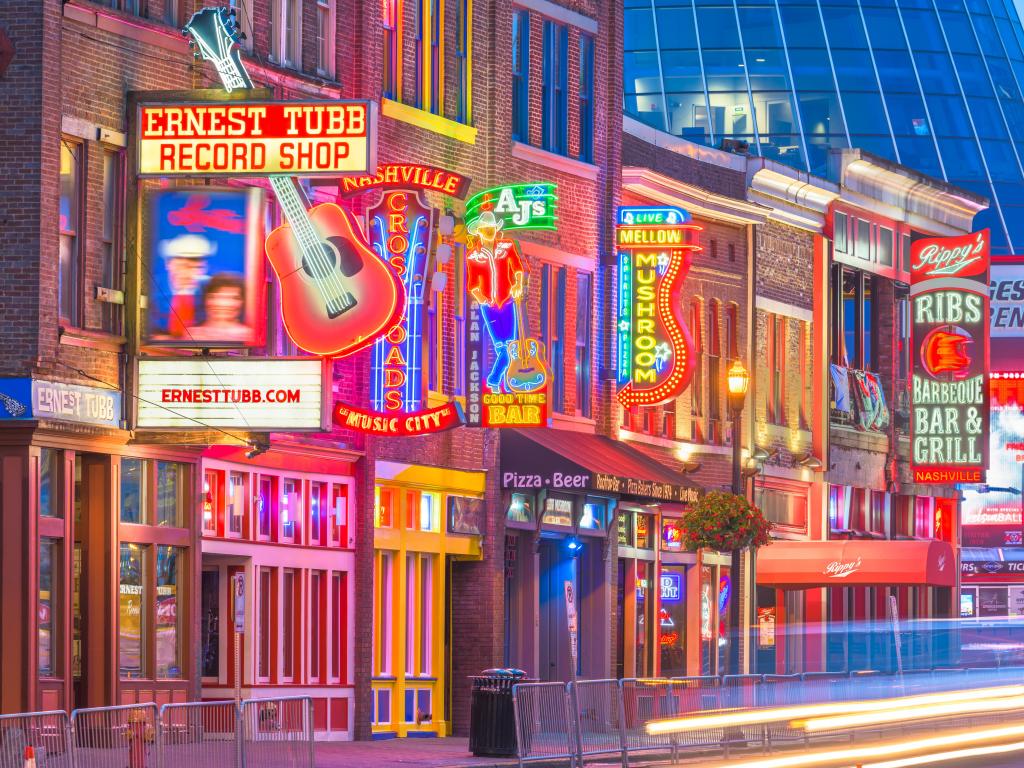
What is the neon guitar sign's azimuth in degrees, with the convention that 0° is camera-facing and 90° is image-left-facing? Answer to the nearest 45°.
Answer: approximately 0°

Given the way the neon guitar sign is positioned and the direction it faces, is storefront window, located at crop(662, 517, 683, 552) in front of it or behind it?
behind

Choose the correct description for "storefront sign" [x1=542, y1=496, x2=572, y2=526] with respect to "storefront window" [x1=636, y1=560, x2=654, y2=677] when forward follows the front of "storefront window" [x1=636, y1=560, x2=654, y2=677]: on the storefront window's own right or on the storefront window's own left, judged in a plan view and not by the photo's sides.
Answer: on the storefront window's own right

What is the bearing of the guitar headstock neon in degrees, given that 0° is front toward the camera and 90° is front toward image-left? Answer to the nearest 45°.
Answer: approximately 0°

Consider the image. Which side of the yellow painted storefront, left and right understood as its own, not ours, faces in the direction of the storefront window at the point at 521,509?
left

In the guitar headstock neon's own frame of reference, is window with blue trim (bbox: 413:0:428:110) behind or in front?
behind

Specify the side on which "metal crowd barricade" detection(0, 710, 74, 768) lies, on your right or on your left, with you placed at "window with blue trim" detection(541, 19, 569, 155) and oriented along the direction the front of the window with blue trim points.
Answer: on your right

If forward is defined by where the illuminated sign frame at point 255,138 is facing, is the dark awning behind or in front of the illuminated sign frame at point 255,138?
behind

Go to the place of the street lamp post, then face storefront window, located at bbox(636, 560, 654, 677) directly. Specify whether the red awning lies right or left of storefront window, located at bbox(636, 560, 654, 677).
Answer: right
